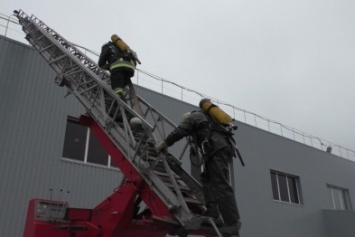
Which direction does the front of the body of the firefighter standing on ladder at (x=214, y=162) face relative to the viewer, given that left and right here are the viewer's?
facing to the left of the viewer

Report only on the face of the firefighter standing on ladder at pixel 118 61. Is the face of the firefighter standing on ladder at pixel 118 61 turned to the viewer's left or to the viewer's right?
to the viewer's left
